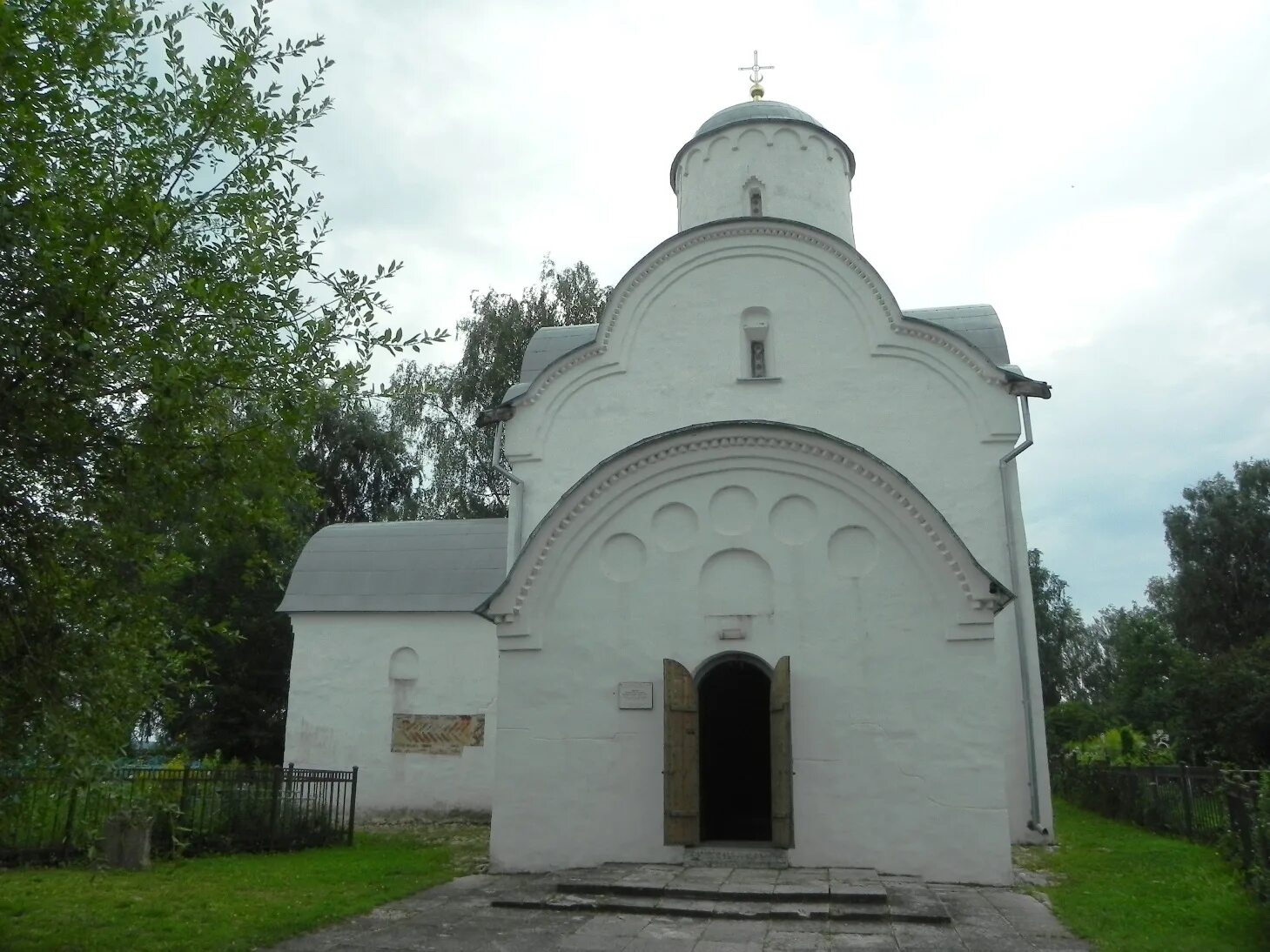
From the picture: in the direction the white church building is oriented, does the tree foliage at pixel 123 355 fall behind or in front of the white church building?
in front

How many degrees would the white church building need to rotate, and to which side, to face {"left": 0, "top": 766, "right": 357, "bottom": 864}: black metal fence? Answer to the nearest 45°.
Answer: approximately 90° to its right

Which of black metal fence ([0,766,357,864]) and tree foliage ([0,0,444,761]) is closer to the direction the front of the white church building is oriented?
the tree foliage

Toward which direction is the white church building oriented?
toward the camera

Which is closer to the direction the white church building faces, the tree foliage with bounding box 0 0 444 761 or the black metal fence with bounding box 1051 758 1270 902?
the tree foliage

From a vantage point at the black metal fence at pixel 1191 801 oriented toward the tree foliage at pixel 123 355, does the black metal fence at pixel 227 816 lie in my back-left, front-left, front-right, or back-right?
front-right
